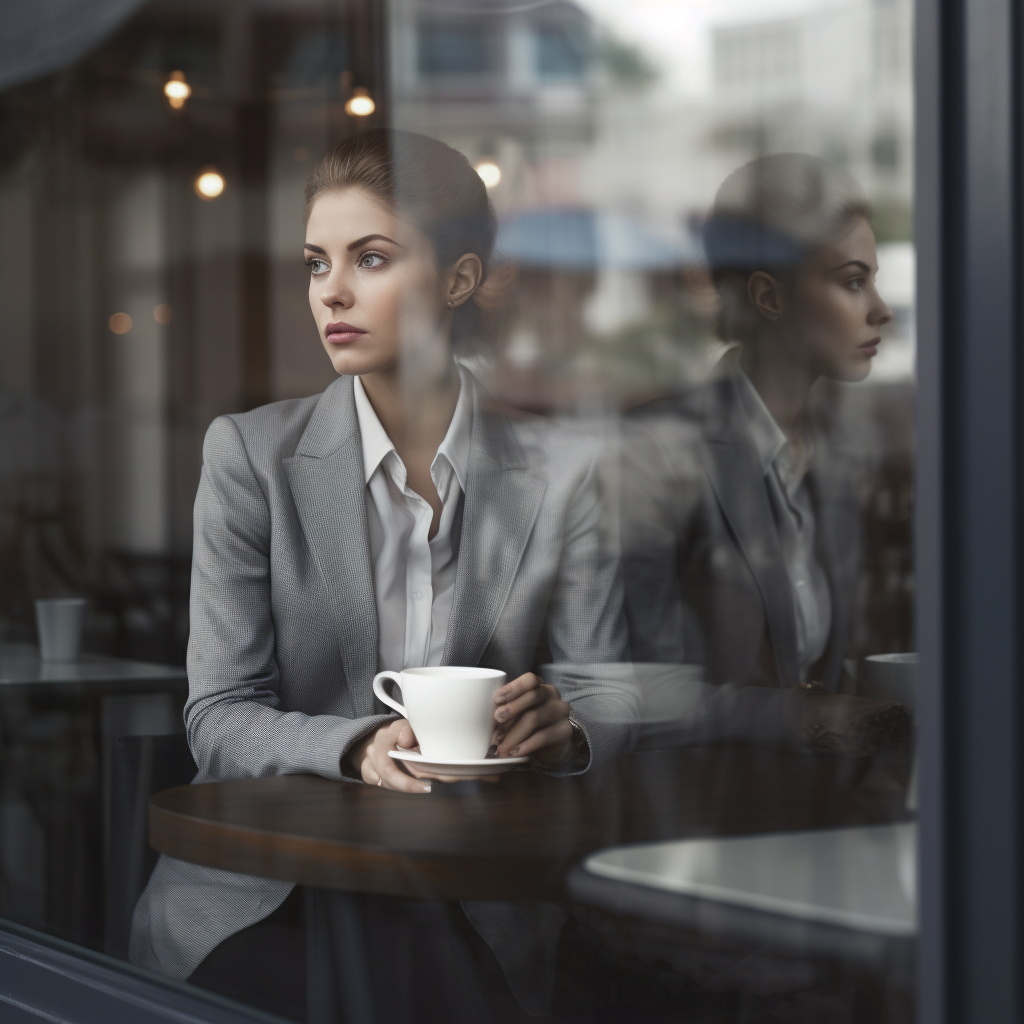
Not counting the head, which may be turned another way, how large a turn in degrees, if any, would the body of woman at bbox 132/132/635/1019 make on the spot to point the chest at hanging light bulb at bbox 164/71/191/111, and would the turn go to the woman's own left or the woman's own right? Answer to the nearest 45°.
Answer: approximately 180°

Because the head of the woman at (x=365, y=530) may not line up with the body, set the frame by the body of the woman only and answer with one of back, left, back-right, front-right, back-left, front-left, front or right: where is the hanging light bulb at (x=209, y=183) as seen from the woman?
back

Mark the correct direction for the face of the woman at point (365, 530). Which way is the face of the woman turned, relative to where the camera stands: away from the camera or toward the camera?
toward the camera

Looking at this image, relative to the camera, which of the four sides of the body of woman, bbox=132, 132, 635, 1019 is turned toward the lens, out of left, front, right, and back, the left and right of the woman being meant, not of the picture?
front

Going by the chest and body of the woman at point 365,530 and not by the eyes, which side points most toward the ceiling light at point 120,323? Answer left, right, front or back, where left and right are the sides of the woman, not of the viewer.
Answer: back

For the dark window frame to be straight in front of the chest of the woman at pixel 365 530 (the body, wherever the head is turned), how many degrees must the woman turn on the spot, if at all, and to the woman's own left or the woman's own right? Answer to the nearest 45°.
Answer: approximately 45° to the woman's own left
